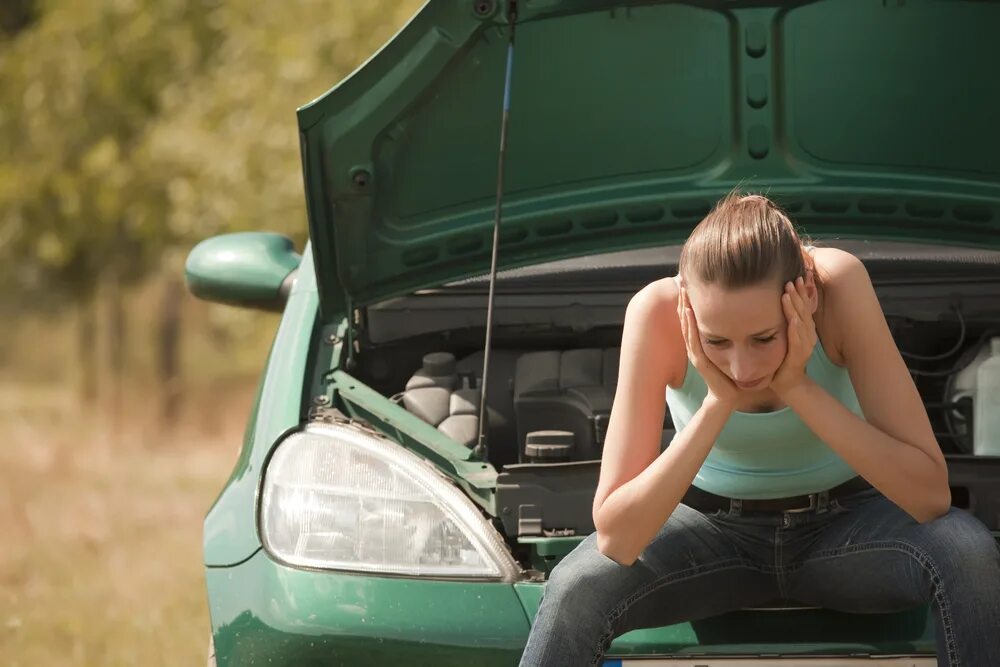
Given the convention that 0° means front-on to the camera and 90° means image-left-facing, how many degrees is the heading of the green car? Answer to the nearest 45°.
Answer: approximately 0°

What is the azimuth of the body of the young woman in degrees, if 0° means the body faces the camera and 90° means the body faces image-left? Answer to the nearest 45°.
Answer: approximately 0°
